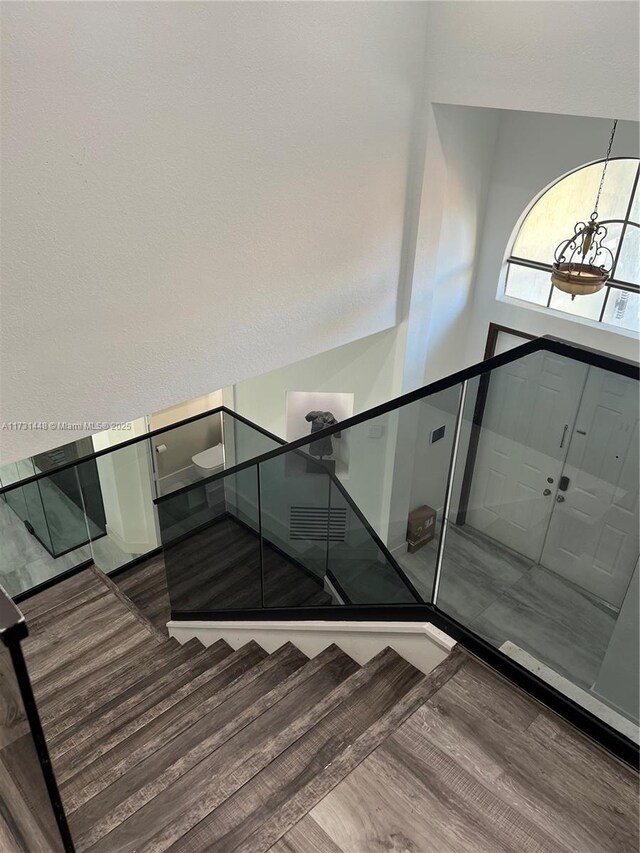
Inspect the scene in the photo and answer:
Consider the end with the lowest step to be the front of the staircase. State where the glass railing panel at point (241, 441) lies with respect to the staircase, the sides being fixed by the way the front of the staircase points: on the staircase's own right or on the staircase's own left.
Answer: on the staircase's own right

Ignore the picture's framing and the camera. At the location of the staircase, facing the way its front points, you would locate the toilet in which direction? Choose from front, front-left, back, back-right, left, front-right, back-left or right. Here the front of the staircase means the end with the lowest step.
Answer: front-right

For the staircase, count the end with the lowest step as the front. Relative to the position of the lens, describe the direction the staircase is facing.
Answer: facing away from the viewer and to the left of the viewer

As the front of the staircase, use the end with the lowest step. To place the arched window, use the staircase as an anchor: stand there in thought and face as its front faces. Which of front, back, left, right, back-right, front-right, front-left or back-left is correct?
right
